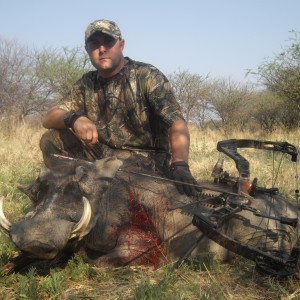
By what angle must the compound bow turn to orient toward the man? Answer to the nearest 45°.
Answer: approximately 45° to its right

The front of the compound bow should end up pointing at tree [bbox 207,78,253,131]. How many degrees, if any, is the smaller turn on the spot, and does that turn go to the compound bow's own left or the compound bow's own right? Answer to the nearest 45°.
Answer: approximately 90° to the compound bow's own right

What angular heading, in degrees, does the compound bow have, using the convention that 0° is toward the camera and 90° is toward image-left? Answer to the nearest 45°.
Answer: approximately 90°

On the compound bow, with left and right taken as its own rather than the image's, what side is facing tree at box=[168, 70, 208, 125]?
right

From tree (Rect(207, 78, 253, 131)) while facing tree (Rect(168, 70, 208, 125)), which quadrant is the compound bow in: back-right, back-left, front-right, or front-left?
back-left
